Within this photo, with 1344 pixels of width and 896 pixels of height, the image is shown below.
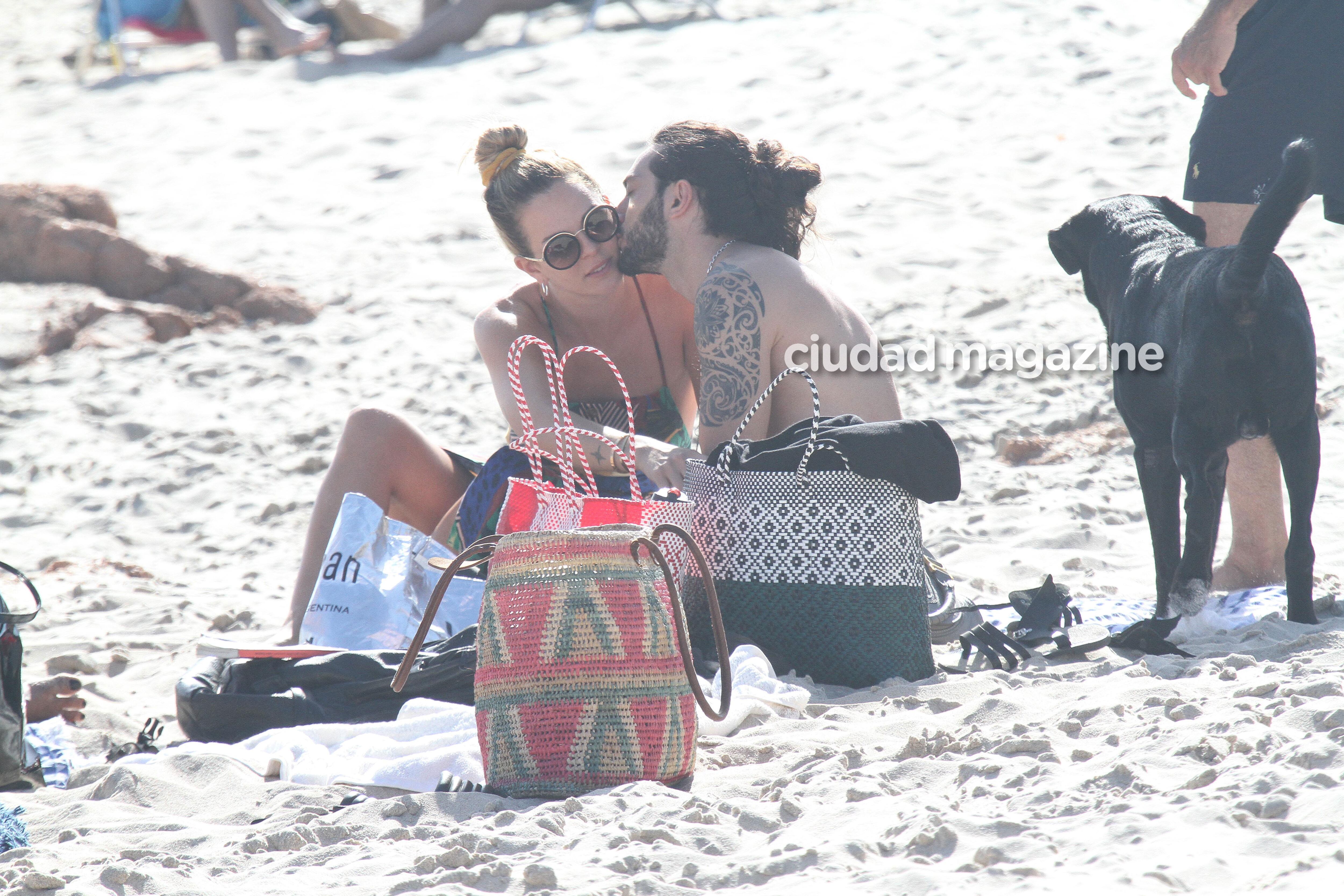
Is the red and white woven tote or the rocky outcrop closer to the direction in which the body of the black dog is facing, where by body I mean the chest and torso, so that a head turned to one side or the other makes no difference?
the rocky outcrop

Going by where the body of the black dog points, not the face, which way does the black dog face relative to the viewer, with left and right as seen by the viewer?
facing away from the viewer and to the left of the viewer

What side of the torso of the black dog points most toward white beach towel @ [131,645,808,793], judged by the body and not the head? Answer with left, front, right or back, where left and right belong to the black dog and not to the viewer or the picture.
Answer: left

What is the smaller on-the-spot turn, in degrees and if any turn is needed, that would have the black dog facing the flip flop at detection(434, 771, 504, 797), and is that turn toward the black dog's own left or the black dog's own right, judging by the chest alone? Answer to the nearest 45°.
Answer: approximately 90° to the black dog's own left

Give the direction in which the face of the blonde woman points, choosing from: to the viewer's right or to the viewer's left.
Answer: to the viewer's right

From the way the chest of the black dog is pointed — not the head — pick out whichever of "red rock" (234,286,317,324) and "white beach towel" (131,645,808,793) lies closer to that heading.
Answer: the red rock
